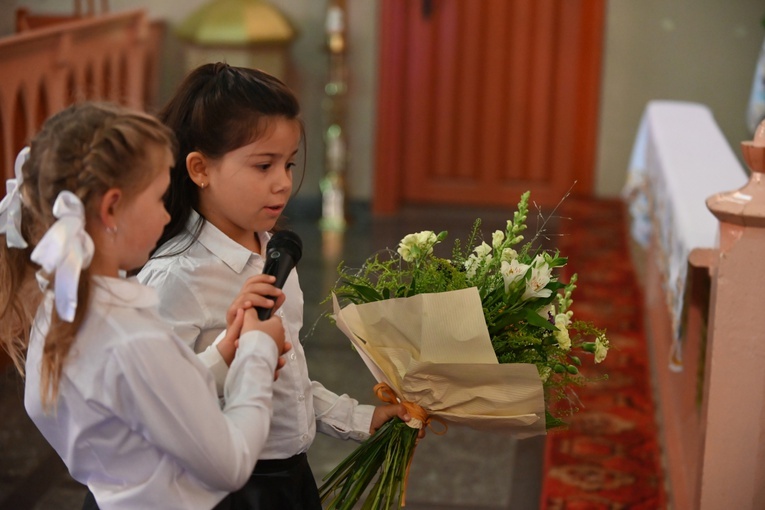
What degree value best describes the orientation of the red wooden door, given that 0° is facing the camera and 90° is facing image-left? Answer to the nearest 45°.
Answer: approximately 0°

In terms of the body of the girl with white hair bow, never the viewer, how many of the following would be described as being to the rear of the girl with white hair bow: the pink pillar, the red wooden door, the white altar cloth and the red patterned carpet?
0

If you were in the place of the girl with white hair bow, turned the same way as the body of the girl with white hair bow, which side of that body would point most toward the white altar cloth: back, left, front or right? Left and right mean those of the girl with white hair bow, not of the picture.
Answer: front

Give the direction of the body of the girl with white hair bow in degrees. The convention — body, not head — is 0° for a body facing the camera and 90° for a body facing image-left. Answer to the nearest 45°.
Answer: approximately 225°

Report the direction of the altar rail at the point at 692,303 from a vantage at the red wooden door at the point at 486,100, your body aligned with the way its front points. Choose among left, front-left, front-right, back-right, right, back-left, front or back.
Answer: front

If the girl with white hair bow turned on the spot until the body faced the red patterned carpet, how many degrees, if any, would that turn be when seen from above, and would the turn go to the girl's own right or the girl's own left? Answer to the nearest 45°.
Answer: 0° — they already face it

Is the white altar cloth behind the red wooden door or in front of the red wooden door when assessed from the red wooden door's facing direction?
in front

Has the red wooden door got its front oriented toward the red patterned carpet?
yes

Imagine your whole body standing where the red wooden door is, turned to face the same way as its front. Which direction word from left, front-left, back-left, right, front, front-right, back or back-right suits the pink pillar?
front

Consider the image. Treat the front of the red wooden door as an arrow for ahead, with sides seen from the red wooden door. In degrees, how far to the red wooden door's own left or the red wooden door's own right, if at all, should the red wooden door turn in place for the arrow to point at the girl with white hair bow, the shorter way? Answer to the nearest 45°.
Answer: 0° — it already faces them

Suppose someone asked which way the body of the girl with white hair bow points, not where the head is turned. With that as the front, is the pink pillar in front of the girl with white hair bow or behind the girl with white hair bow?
in front

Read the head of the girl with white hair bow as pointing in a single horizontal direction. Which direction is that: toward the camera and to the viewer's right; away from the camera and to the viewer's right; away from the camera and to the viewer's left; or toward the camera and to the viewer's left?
away from the camera and to the viewer's right

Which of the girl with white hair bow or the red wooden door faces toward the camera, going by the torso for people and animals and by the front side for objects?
the red wooden door

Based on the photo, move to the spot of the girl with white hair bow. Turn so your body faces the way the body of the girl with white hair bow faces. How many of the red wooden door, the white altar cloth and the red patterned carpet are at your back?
0

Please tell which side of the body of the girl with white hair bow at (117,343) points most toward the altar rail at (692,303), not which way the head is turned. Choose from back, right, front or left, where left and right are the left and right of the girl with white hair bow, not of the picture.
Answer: front

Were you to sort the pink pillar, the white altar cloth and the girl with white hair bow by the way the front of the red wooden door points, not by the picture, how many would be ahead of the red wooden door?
3
